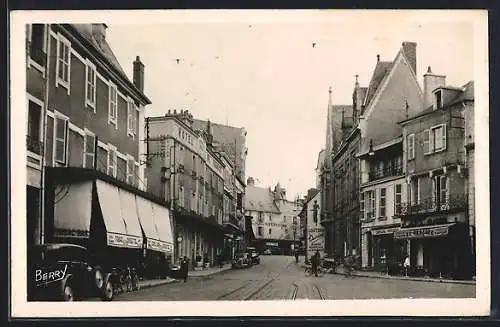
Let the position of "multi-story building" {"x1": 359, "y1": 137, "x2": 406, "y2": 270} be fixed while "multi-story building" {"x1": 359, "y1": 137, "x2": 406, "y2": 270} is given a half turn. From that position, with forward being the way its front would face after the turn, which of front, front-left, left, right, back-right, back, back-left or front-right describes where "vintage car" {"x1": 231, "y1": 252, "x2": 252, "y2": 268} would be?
back-left

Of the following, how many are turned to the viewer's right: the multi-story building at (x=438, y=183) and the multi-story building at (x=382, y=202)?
0

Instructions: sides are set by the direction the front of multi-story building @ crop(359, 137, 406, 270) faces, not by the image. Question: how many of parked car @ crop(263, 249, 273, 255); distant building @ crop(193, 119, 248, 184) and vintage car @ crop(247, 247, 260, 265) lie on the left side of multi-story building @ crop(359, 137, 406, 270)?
0

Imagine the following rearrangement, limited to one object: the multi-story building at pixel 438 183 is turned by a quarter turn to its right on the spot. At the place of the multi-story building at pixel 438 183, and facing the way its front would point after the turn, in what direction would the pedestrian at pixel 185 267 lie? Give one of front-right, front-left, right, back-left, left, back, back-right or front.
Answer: front-left

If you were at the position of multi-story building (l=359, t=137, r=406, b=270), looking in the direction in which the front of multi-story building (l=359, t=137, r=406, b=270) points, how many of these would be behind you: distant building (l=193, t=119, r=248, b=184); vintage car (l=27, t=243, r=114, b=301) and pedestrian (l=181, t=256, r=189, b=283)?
0

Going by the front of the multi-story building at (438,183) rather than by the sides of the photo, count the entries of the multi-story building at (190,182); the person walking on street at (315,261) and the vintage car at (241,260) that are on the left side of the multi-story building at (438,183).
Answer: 0

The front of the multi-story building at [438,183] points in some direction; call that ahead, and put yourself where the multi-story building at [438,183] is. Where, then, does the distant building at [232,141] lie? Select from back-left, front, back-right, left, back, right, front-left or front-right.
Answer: front-right

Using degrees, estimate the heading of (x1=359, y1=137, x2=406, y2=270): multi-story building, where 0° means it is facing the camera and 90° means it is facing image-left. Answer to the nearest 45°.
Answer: approximately 45°

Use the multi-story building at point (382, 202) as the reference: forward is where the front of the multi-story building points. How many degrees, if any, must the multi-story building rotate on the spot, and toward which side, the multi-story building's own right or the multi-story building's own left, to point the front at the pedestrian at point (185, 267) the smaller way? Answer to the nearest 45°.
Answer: approximately 45° to the multi-story building's own right

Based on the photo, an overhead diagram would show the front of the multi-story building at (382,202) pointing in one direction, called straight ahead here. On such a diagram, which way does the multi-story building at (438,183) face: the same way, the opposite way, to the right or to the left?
the same way

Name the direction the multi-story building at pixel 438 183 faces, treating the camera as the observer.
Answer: facing the viewer and to the left of the viewer
